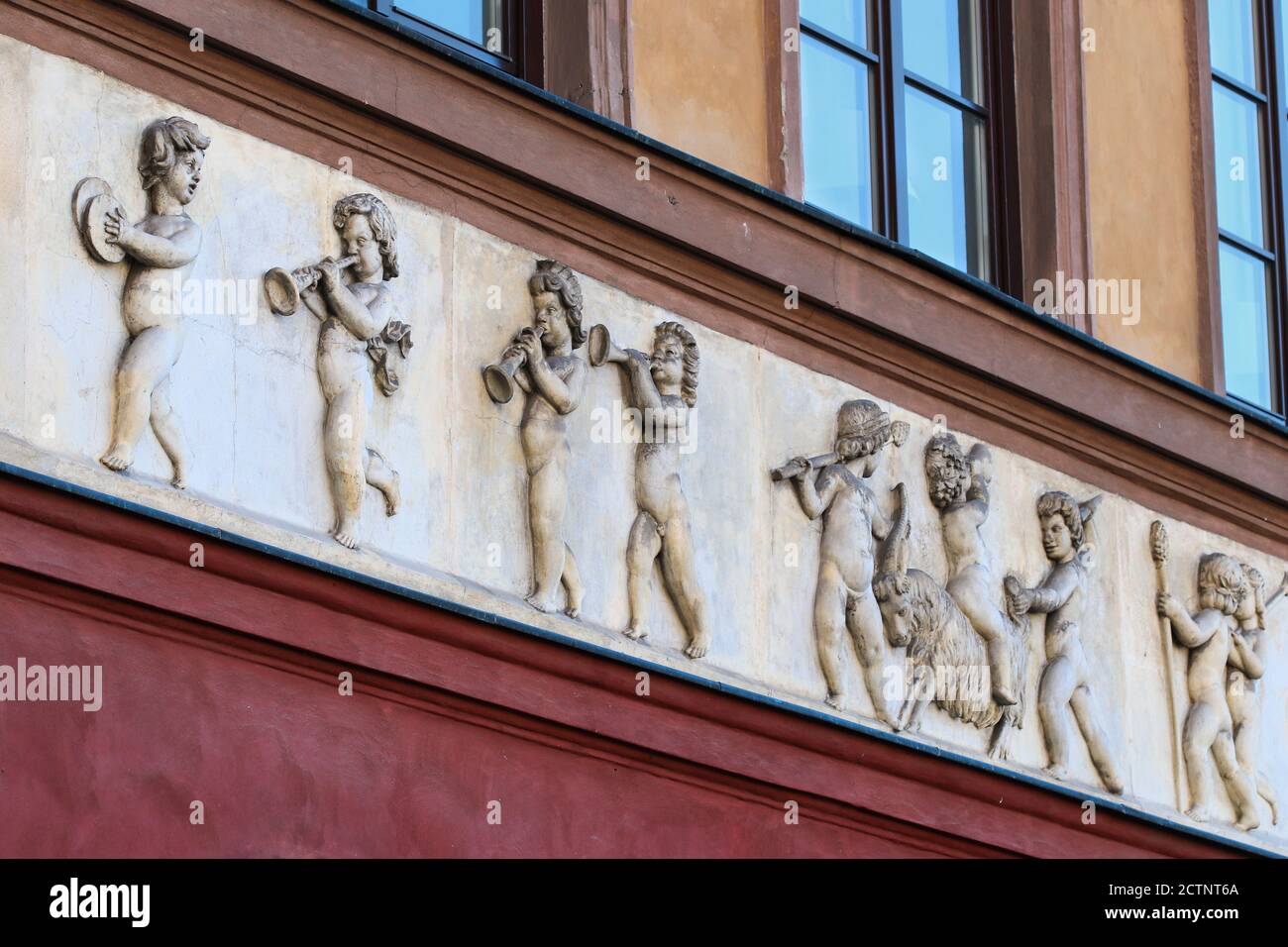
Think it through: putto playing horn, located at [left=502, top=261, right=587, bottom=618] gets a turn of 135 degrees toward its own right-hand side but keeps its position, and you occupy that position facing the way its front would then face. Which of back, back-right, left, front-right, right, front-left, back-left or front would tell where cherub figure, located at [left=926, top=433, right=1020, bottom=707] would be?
front-right

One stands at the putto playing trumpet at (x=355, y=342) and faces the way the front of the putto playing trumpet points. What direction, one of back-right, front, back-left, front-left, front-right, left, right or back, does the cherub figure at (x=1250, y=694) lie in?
back

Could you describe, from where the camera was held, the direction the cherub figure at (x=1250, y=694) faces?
facing the viewer and to the left of the viewer

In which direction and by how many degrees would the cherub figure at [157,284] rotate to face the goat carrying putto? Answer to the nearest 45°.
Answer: approximately 180°

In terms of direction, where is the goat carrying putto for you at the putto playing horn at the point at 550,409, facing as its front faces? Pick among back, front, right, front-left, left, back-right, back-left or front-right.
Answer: back

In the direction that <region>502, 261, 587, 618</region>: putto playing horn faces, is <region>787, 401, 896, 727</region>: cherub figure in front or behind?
behind

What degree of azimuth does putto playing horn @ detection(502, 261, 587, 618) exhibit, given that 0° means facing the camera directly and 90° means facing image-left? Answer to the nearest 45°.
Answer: approximately 45°

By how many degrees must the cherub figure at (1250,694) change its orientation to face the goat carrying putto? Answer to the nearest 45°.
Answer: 0° — it already faces it

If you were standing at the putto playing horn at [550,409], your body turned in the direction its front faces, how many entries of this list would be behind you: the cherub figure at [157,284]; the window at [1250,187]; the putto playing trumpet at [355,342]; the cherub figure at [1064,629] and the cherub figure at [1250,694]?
3

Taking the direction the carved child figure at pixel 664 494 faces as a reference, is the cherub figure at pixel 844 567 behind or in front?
behind

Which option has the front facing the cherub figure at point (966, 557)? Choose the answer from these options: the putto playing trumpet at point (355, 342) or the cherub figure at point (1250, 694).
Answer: the cherub figure at point (1250, 694)

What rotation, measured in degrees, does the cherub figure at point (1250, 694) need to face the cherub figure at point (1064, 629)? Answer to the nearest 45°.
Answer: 0° — it already faces it

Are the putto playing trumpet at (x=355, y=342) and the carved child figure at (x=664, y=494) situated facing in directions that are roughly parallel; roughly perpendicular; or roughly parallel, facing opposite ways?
roughly parallel

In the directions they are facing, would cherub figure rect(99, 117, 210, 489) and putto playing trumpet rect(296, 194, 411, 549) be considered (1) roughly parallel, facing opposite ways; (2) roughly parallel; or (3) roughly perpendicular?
roughly parallel

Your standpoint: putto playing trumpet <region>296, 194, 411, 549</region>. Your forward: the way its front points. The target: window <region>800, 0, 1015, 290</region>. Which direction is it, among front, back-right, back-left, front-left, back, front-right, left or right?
back

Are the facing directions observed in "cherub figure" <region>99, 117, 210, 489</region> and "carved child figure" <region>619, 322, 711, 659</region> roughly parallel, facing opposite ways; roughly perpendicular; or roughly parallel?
roughly parallel

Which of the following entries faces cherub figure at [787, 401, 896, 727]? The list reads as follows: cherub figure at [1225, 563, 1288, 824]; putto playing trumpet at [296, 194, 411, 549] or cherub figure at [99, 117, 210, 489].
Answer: cherub figure at [1225, 563, 1288, 824]
